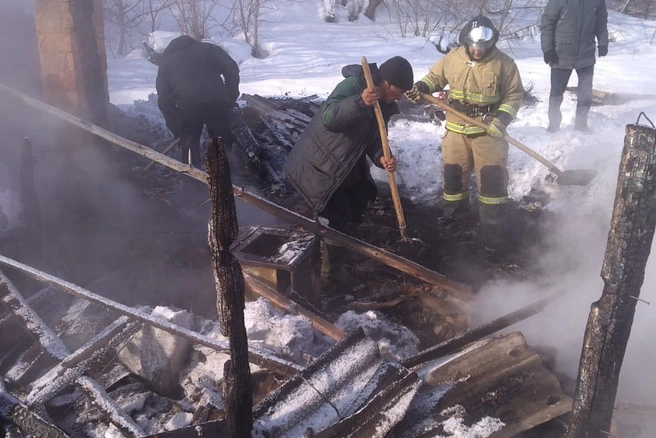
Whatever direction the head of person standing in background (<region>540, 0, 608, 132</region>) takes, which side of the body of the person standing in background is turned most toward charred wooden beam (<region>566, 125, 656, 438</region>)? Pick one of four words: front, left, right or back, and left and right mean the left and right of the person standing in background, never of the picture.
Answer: front

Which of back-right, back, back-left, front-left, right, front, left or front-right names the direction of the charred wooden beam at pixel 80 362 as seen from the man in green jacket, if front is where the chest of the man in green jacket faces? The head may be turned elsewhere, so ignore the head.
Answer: back-right

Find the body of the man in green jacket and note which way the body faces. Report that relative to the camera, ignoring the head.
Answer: to the viewer's right

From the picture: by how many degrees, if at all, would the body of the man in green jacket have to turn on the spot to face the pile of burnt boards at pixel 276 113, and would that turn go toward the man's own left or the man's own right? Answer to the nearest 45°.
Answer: approximately 90° to the man's own left

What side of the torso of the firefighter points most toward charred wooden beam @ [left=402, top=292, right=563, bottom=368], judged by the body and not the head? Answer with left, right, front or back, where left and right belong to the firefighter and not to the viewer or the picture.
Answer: front

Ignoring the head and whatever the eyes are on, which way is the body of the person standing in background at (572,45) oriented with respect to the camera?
toward the camera

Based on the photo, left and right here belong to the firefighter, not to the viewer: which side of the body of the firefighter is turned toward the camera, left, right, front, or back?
front

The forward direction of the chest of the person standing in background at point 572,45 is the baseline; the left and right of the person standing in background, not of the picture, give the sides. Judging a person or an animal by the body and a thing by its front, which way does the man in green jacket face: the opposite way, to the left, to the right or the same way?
to the left

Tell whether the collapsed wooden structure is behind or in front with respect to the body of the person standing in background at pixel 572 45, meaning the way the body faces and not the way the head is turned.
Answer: in front

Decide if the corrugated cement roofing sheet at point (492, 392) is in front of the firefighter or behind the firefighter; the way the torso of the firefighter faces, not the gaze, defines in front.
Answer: in front

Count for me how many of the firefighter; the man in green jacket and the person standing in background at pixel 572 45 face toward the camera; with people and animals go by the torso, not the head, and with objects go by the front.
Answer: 2

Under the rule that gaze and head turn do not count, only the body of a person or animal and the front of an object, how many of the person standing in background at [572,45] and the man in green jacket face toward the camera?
1

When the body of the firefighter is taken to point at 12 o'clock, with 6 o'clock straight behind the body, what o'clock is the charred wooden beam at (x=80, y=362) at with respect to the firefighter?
The charred wooden beam is roughly at 1 o'clock from the firefighter.

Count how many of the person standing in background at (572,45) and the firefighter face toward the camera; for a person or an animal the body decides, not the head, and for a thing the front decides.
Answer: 2
